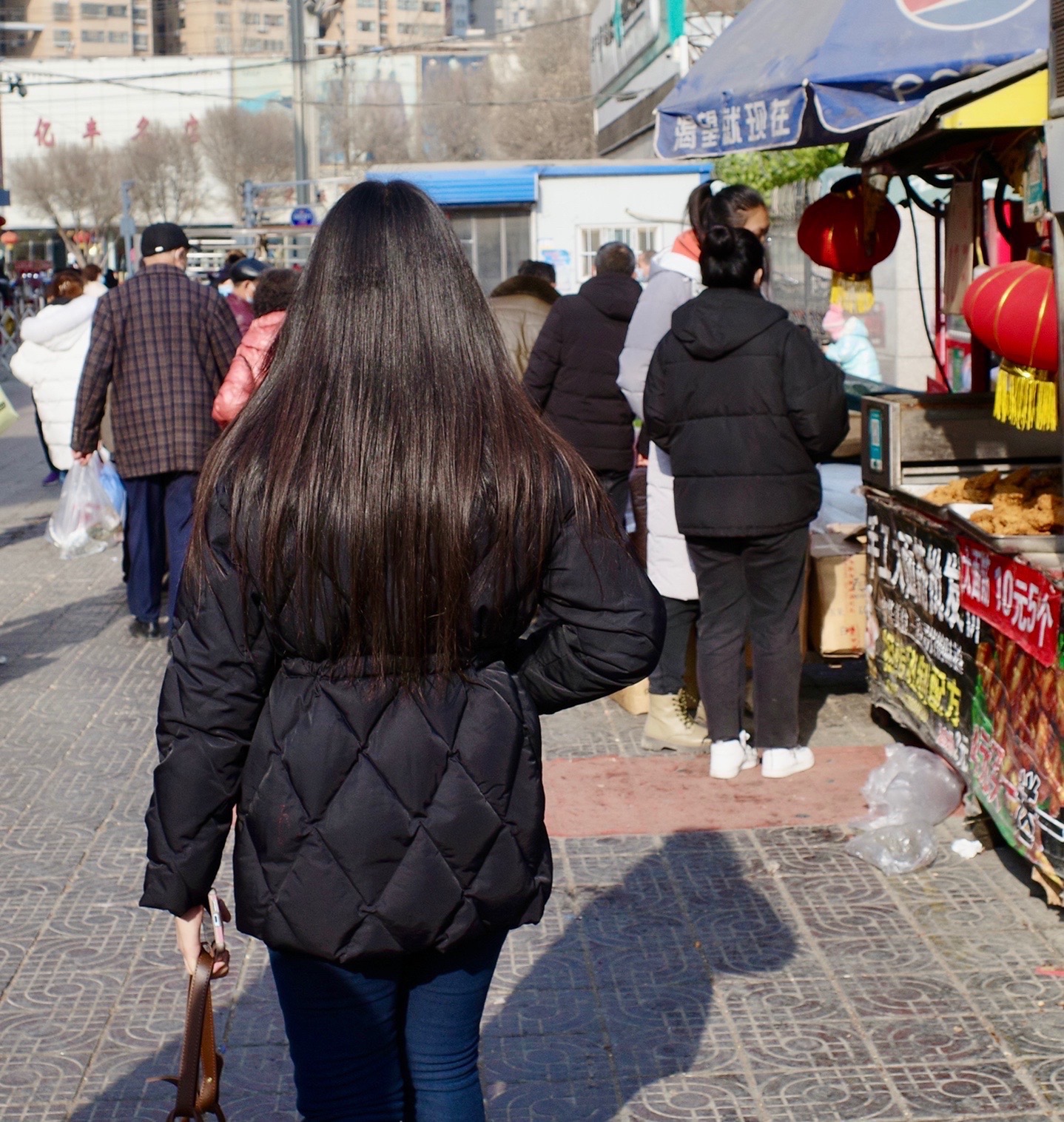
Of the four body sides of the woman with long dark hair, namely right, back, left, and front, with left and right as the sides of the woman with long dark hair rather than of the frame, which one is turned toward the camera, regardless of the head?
back

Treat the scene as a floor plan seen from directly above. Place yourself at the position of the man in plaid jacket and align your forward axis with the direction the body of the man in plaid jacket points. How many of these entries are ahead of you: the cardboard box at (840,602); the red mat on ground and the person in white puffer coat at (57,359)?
1

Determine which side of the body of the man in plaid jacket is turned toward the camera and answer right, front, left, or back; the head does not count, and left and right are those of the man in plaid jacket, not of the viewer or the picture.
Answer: back

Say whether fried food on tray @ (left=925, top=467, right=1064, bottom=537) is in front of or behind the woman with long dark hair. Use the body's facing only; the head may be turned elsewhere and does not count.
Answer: in front

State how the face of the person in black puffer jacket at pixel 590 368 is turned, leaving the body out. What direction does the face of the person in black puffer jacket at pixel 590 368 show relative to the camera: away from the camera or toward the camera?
away from the camera

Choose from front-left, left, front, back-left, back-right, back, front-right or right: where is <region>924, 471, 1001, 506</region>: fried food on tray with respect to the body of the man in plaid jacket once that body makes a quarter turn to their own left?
back-left

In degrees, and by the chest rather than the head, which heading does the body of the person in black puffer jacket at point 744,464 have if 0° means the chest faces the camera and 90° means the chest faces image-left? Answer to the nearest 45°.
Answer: approximately 225°
